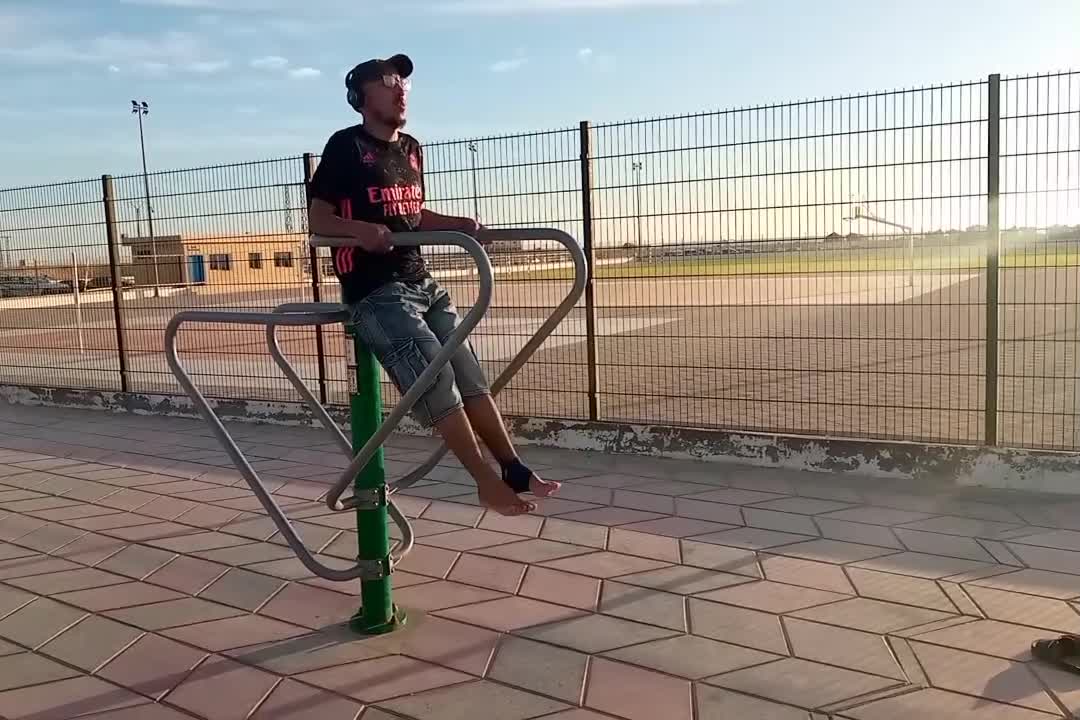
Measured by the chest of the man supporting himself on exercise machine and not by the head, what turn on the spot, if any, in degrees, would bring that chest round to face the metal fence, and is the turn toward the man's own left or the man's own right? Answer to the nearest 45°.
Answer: approximately 90° to the man's own left

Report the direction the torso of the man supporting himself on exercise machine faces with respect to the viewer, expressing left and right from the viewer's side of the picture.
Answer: facing the viewer and to the right of the viewer

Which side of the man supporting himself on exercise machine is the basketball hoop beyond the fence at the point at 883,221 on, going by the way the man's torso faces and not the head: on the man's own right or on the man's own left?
on the man's own left
